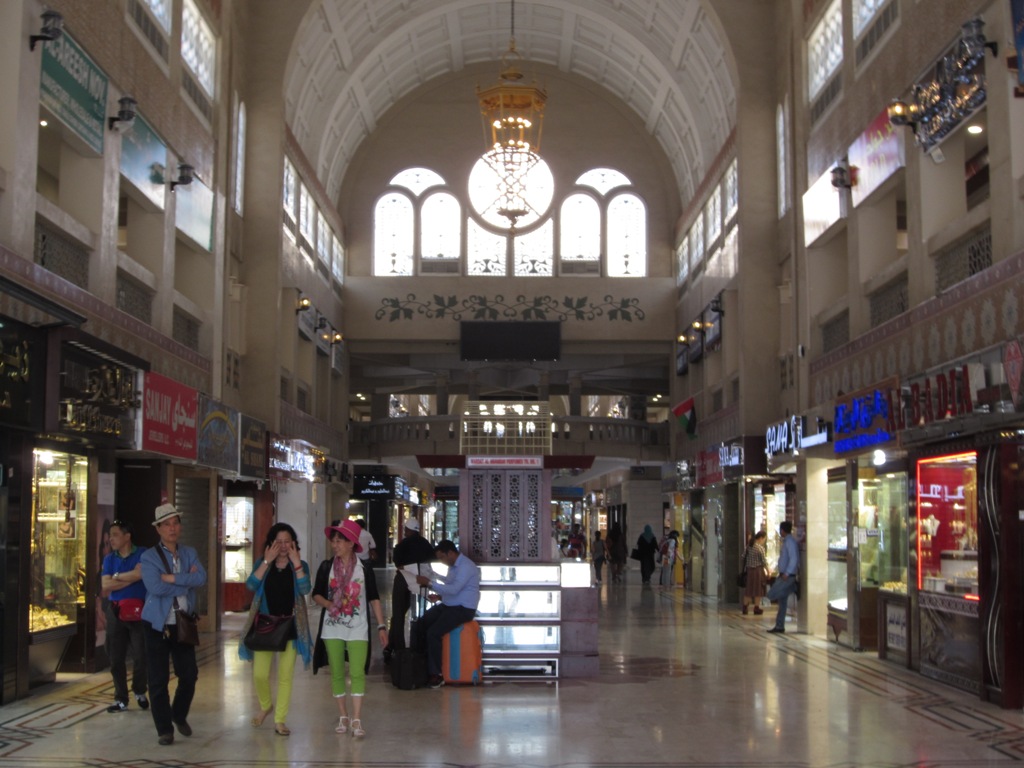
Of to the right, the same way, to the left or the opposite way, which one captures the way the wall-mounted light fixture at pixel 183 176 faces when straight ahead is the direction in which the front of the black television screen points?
to the left

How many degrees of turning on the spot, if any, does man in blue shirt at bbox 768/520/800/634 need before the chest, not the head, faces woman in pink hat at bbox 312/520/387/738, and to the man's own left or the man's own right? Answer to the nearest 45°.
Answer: approximately 90° to the man's own left

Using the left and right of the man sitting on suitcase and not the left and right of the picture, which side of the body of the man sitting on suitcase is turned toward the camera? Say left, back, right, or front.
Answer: left

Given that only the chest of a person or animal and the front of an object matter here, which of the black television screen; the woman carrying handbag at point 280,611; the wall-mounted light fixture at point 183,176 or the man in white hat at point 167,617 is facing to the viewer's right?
the wall-mounted light fixture

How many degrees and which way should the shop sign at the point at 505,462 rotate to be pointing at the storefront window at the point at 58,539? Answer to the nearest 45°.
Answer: approximately 90° to its right

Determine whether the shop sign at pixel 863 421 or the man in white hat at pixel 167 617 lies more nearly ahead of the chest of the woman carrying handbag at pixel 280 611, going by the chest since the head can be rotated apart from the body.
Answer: the man in white hat

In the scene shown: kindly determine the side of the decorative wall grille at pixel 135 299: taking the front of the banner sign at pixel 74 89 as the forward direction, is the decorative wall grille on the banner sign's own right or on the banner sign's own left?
on the banner sign's own left

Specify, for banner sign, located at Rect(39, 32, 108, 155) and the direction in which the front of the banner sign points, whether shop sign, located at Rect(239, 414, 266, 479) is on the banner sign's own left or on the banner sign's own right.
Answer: on the banner sign's own left

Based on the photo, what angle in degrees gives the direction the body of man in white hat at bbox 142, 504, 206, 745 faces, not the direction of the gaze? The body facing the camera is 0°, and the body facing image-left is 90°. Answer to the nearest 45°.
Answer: approximately 0°
